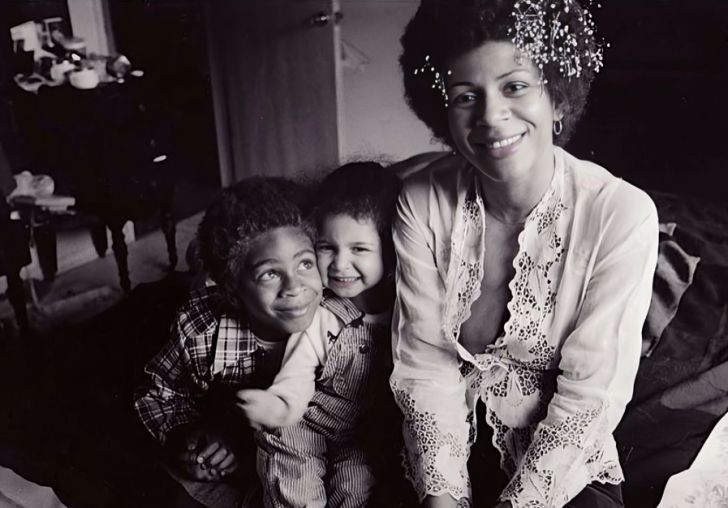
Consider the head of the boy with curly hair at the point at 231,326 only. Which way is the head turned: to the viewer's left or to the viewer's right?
to the viewer's right

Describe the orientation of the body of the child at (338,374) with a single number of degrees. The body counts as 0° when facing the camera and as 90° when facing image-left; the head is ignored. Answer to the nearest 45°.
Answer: approximately 0°
